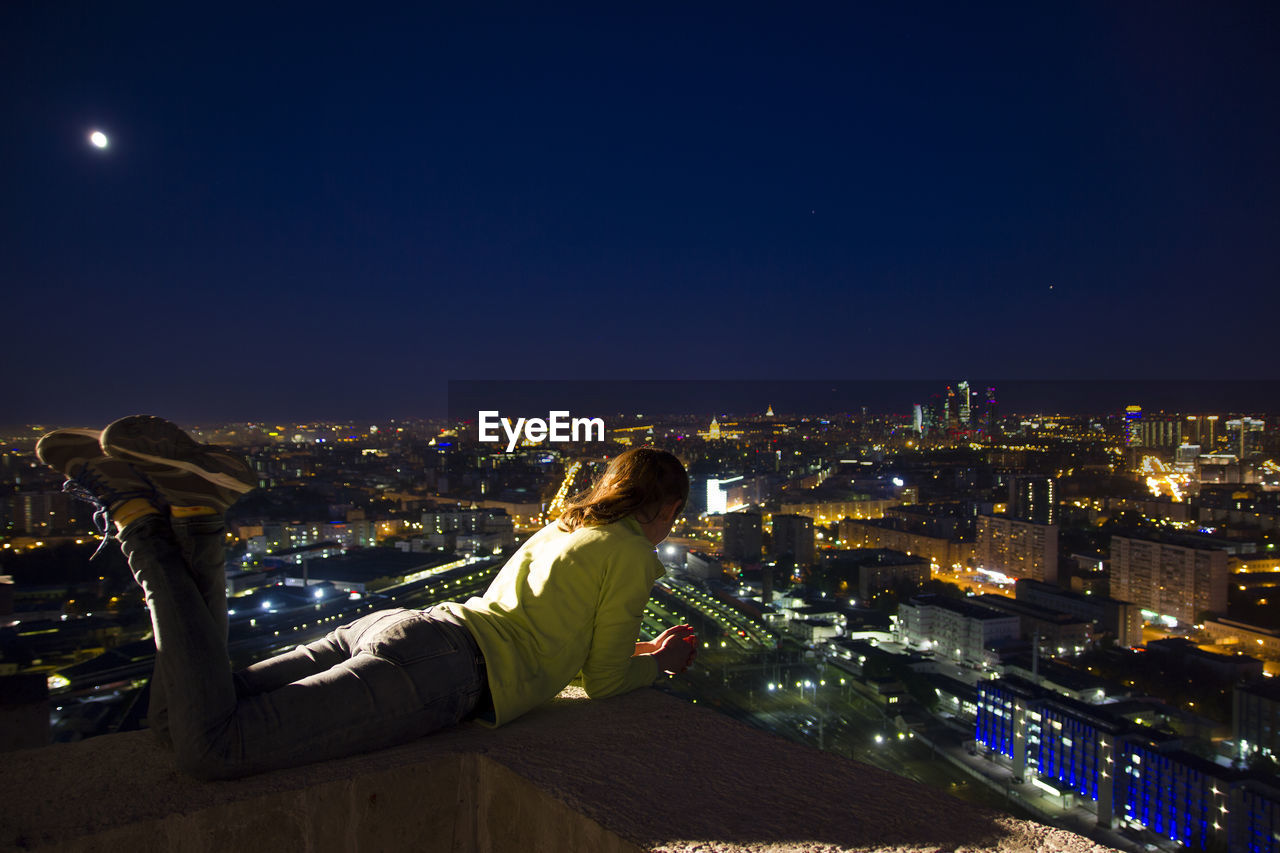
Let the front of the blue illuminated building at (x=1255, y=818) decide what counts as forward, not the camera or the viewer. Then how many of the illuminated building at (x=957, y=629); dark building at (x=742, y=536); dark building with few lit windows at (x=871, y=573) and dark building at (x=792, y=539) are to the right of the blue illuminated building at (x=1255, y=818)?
4

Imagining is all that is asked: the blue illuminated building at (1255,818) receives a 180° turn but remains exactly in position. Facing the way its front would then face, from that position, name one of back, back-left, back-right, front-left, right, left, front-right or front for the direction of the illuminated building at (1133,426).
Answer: front-left

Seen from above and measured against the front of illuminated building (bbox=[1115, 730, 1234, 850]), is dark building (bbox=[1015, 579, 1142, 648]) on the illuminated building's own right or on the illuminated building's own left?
on the illuminated building's own right

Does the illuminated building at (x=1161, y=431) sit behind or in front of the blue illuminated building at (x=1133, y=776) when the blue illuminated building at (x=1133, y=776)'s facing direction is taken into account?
behind

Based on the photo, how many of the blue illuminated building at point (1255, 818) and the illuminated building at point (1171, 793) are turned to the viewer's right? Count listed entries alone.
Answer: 0

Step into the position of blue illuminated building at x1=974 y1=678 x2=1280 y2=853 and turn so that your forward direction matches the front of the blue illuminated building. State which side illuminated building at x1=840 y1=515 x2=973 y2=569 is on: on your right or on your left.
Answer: on your right

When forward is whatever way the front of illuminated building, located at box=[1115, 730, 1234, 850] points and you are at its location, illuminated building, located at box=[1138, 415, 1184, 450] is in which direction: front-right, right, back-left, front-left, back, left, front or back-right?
back-right

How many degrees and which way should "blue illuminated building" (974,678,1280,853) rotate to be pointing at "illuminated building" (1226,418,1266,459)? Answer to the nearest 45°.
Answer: approximately 135° to its right

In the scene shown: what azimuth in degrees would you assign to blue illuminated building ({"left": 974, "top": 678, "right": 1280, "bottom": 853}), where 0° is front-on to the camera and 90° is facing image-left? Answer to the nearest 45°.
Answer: approximately 45°

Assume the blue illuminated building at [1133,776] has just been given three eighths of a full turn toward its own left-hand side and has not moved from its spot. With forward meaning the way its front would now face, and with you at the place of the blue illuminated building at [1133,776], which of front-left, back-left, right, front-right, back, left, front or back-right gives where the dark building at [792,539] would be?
back-left

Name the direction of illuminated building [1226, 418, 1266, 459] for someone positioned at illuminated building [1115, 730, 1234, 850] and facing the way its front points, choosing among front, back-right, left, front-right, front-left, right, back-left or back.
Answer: back-right
